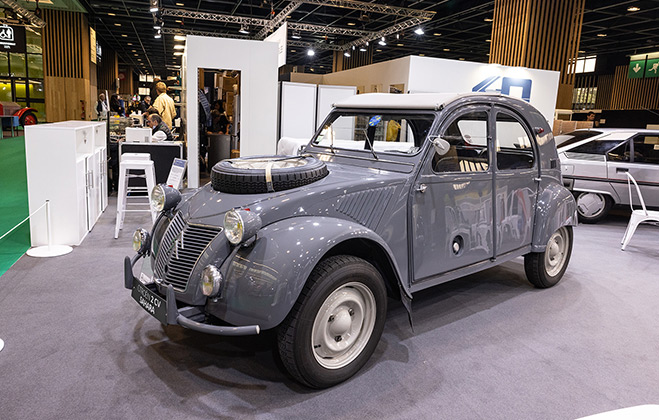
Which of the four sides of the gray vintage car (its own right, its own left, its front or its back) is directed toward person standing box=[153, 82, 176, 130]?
right

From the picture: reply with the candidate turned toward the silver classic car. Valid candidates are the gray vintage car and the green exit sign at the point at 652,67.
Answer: the green exit sign

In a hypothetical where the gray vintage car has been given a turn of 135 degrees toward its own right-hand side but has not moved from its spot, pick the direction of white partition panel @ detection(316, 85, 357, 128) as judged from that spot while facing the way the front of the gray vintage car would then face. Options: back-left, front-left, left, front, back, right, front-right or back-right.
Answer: front

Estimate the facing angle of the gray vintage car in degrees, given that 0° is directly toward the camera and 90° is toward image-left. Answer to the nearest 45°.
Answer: approximately 45°

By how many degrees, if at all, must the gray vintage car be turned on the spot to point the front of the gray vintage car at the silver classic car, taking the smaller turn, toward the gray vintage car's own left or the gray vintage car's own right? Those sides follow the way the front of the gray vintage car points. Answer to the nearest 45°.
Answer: approximately 180°

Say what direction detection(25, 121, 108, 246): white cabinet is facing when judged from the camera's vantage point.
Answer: facing to the right of the viewer

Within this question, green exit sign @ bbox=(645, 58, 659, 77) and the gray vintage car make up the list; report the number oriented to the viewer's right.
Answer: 0

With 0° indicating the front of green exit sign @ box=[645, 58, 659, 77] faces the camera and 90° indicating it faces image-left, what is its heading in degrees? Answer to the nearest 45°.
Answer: approximately 0°
